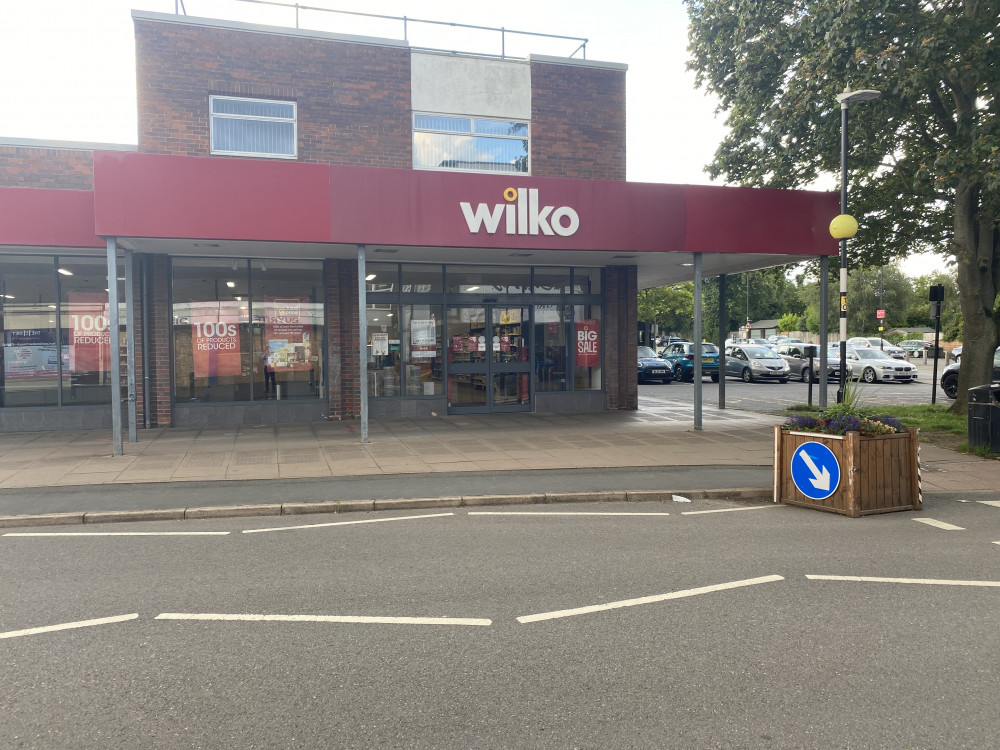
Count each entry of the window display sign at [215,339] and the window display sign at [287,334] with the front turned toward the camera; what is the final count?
2

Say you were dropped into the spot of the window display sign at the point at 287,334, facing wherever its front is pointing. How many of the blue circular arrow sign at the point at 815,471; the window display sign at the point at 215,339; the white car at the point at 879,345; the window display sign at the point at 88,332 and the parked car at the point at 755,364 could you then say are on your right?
2

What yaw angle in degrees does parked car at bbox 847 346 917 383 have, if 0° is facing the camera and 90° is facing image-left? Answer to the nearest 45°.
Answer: approximately 315°

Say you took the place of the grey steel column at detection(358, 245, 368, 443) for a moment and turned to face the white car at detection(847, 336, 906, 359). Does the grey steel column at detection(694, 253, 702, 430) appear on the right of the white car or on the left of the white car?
right

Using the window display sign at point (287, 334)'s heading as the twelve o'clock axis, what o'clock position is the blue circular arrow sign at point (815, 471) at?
The blue circular arrow sign is roughly at 11 o'clock from the window display sign.

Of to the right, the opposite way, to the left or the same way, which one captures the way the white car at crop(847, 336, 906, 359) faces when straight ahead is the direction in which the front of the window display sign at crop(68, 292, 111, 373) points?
the same way

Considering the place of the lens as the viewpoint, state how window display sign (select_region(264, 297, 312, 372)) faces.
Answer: facing the viewer

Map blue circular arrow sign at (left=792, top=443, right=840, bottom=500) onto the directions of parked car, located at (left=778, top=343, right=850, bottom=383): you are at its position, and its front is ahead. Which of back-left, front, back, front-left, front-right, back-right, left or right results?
front-right

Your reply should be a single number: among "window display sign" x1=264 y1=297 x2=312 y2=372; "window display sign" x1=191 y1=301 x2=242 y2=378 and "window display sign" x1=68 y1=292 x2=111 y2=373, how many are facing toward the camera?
3

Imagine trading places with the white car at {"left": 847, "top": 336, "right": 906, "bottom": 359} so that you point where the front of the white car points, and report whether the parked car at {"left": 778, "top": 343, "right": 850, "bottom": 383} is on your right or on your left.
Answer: on your right

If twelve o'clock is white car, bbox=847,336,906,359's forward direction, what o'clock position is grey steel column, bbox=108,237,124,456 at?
The grey steel column is roughly at 2 o'clock from the white car.

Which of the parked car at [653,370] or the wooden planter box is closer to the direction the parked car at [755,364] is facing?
the wooden planter box

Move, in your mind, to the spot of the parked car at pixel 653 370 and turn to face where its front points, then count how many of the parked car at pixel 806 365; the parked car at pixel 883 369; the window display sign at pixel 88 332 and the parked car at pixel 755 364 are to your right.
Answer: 1

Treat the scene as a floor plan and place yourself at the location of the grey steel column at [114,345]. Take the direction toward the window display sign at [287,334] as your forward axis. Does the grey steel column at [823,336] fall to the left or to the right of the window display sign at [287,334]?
right

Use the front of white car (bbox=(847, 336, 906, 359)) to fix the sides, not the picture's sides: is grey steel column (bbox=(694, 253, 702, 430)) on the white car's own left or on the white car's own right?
on the white car's own right

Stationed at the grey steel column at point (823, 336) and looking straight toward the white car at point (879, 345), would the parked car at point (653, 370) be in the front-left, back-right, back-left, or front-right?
front-left
